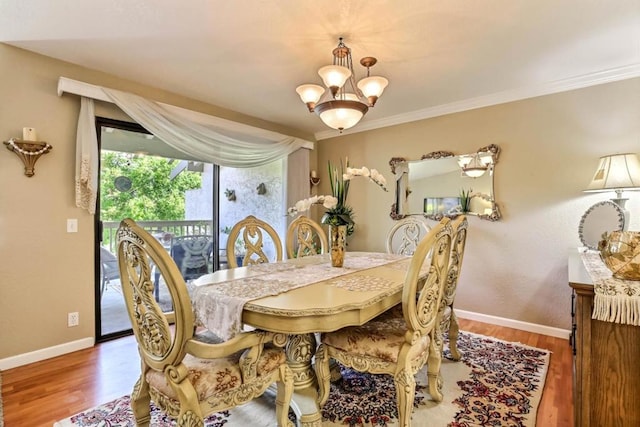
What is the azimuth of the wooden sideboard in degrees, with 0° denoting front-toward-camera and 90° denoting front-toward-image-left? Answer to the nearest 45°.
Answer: approximately 90°

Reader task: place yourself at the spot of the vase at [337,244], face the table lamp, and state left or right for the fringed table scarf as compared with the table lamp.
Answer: right

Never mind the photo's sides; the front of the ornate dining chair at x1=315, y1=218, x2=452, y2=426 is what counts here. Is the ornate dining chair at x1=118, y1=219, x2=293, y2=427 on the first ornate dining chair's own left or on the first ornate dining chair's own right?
on the first ornate dining chair's own left

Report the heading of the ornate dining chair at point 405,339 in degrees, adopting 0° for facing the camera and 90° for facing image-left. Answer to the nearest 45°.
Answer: approximately 135°

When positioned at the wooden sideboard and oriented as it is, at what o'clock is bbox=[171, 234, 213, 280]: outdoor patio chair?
The outdoor patio chair is roughly at 12 o'clock from the wooden sideboard.

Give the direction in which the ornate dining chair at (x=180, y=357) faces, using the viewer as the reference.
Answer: facing away from the viewer and to the right of the viewer

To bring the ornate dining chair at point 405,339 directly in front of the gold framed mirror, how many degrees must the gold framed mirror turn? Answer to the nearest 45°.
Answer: approximately 45° to its left

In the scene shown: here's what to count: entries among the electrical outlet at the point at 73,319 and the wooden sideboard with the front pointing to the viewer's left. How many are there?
1
